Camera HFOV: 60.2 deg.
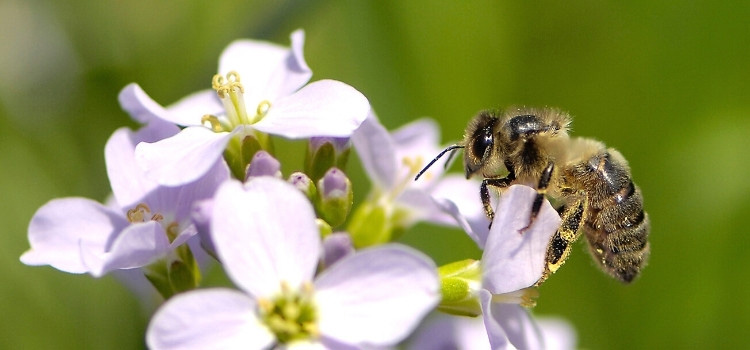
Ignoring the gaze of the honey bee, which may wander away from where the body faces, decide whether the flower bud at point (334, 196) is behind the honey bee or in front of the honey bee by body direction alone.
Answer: in front

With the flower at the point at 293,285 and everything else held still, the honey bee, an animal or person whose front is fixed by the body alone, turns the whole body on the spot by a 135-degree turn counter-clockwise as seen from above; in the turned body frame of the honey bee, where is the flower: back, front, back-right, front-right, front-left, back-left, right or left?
right

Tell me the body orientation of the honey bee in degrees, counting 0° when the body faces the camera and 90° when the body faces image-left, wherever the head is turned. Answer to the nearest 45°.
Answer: approximately 90°

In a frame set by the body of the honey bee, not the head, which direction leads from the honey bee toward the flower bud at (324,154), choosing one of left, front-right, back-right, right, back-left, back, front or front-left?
front

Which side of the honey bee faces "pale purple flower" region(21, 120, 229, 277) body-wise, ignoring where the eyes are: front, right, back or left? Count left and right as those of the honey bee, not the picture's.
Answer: front
